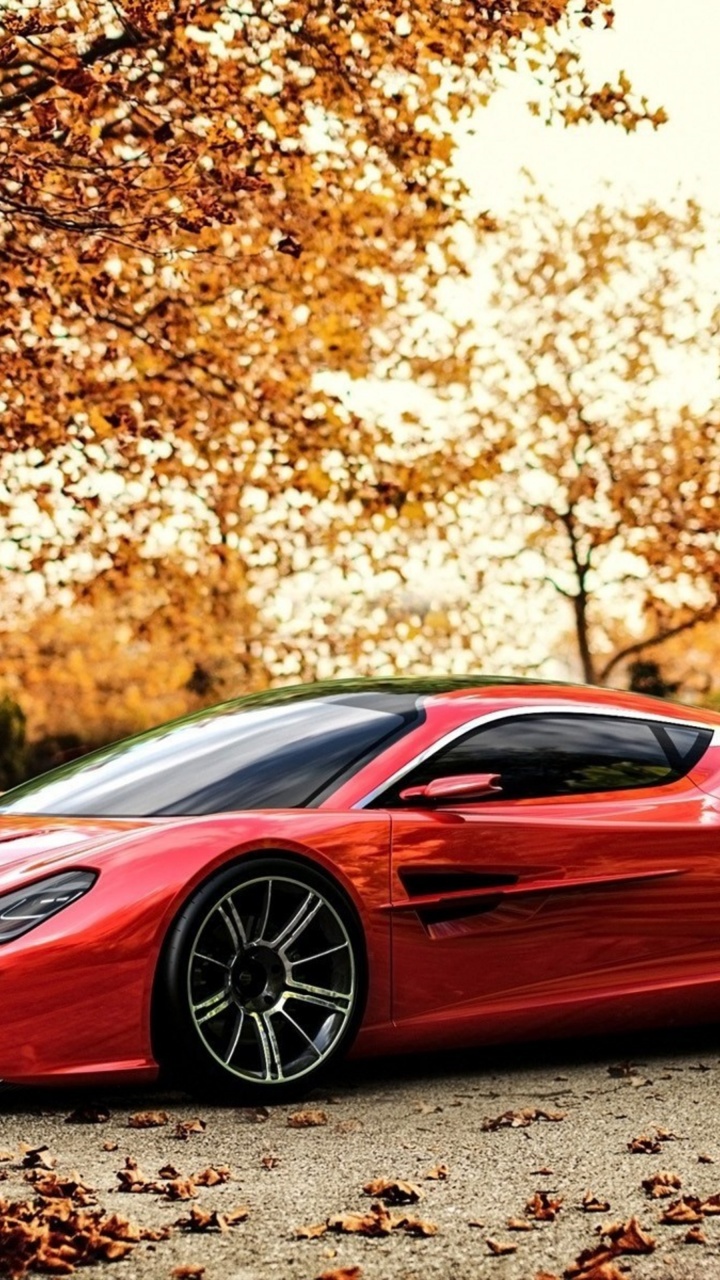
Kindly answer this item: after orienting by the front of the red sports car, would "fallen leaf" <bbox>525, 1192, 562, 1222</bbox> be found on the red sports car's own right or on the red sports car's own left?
on the red sports car's own left

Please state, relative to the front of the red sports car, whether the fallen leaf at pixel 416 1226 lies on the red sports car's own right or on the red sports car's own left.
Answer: on the red sports car's own left

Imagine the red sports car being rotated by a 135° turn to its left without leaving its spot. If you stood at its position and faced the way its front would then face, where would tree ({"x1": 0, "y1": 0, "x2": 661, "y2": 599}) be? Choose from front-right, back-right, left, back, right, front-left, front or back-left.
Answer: left

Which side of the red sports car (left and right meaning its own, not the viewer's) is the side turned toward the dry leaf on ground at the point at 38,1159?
front

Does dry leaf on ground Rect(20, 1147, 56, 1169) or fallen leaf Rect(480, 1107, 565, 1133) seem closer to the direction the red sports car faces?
the dry leaf on ground

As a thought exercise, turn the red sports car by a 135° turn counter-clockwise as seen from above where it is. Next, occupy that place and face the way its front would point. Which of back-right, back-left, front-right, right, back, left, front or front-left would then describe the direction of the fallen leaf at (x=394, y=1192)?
right

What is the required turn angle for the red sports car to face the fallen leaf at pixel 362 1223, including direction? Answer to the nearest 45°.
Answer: approximately 45° to its left

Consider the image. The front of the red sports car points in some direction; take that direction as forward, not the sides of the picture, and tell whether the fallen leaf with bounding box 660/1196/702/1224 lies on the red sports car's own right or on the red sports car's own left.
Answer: on the red sports car's own left

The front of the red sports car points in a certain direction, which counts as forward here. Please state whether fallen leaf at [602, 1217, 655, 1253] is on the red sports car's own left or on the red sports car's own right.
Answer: on the red sports car's own left
